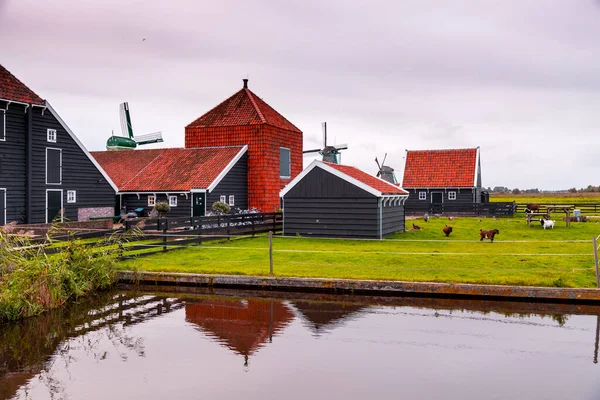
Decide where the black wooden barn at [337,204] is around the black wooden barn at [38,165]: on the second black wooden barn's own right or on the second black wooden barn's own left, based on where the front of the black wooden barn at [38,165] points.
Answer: on the second black wooden barn's own left

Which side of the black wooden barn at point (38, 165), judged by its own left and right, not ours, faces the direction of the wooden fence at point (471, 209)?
left

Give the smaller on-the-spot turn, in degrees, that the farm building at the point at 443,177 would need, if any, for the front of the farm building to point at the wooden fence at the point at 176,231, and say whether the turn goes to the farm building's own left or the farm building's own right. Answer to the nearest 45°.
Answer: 0° — it already faces it

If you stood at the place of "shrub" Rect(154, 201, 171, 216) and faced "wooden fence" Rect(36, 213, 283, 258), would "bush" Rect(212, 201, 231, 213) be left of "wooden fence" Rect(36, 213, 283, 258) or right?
left

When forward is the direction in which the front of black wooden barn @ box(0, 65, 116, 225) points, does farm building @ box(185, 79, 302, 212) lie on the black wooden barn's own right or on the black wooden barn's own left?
on the black wooden barn's own left

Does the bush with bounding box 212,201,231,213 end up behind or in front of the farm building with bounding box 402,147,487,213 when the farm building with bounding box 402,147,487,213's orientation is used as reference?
in front

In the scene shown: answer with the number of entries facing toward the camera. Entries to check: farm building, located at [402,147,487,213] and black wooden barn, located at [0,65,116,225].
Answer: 2

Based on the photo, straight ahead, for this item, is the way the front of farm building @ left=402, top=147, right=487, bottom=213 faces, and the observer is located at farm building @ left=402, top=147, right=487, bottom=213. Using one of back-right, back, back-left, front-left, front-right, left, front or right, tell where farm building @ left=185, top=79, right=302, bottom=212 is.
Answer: front-right

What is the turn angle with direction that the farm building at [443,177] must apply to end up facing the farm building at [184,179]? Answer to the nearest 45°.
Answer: approximately 45° to its right

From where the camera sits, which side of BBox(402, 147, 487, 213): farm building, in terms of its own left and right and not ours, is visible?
front
